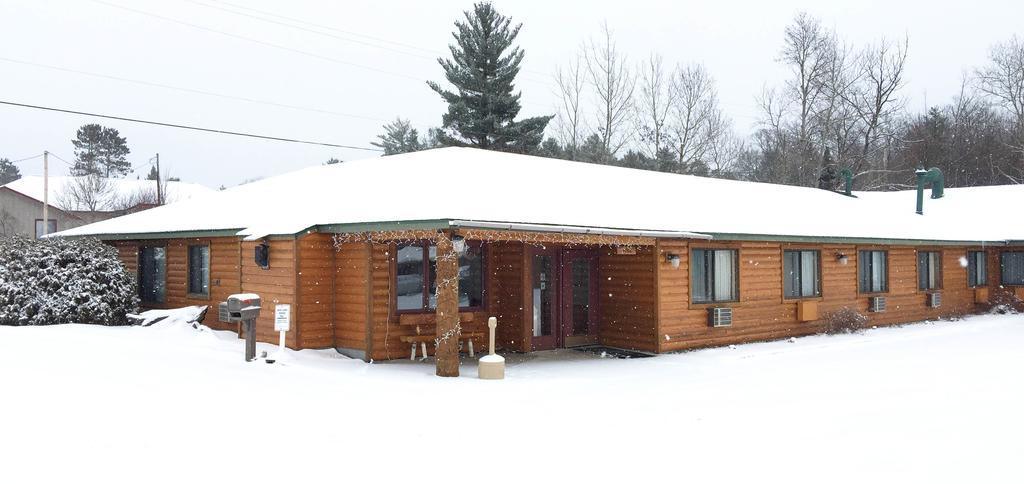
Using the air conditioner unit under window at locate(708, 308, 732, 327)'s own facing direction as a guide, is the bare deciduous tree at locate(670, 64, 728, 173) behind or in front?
behind

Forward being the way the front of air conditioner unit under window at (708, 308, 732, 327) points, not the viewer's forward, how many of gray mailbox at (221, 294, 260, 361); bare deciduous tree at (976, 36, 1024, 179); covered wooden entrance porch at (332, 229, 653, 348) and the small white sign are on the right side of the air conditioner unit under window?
3

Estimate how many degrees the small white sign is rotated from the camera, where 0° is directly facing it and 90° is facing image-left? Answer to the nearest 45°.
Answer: approximately 0°

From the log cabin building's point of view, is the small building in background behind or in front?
behind

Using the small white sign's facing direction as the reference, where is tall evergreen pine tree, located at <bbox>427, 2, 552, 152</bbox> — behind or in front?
behind

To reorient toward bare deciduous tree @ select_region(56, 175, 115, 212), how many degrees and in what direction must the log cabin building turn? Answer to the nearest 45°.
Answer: approximately 180°

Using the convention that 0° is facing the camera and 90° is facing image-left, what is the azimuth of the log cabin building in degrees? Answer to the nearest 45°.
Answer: approximately 315°
